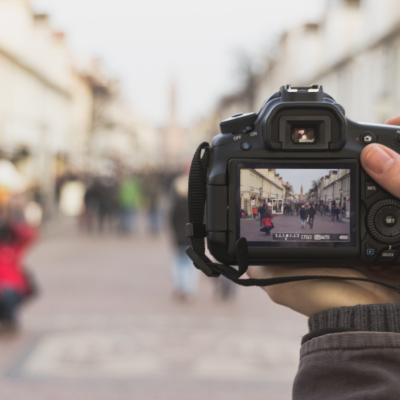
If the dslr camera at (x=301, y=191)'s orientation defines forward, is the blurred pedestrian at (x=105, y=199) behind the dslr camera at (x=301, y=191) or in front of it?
in front

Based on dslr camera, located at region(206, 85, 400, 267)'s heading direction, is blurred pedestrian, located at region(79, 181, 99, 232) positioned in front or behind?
in front

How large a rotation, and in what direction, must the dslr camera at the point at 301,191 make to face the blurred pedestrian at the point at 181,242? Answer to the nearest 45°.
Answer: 0° — it already faces them

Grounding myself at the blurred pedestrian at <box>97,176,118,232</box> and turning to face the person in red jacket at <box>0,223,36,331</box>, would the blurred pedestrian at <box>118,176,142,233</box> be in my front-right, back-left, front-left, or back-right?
front-left

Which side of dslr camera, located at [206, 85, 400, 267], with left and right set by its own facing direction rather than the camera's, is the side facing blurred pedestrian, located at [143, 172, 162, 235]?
front

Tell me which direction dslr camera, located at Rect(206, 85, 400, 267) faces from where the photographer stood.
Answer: facing away from the viewer
